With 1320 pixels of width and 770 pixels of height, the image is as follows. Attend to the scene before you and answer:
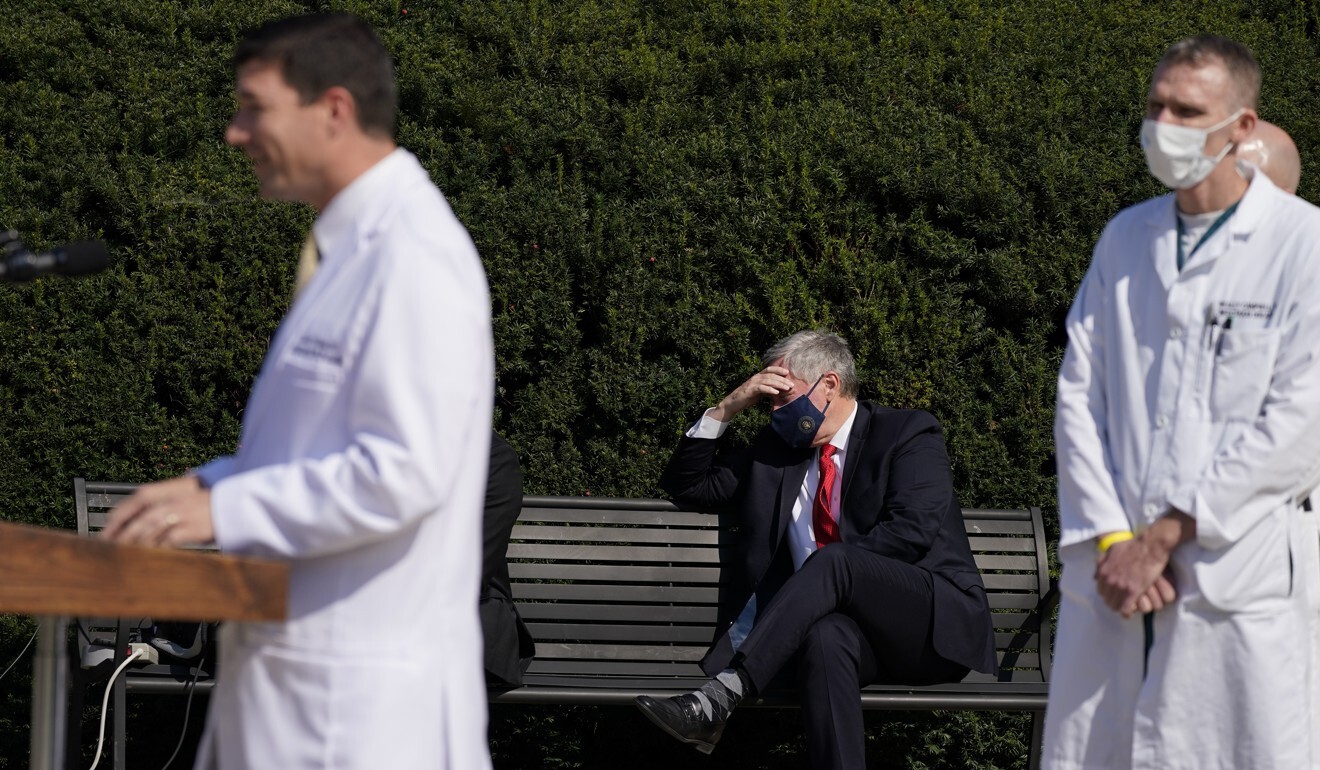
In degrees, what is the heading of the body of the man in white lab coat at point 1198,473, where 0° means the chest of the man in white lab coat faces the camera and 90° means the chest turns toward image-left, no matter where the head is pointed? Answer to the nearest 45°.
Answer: approximately 45°

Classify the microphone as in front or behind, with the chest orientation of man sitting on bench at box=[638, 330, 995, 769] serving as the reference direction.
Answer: in front

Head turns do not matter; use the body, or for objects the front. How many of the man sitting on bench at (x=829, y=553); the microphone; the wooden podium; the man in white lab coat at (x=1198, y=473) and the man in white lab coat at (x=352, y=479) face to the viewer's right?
1

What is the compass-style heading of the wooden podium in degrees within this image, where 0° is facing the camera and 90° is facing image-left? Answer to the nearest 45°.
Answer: approximately 90°

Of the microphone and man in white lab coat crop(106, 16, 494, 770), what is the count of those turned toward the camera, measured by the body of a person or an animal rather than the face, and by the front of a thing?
0

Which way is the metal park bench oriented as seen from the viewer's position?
toward the camera

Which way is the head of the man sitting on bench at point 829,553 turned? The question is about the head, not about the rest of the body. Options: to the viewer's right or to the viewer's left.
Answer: to the viewer's left

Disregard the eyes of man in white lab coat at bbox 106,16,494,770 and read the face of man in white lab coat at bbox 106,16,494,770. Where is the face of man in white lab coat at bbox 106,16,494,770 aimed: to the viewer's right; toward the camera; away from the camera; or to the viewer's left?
to the viewer's left

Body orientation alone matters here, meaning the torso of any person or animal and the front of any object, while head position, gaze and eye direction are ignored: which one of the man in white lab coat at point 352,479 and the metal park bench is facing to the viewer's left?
the man in white lab coat

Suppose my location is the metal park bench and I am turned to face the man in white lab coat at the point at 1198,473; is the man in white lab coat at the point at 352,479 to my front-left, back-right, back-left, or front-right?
front-right

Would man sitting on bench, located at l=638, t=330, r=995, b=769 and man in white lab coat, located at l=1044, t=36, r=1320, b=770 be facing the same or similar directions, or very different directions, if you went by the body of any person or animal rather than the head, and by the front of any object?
same or similar directions

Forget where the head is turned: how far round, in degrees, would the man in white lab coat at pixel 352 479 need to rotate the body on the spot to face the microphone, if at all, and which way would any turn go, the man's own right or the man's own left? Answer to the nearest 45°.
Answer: approximately 45° to the man's own right

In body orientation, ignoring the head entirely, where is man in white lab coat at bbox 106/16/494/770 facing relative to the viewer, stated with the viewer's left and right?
facing to the left of the viewer

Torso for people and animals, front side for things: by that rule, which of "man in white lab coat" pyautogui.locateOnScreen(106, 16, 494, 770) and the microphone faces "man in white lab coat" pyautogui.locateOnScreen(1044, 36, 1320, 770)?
the microphone
